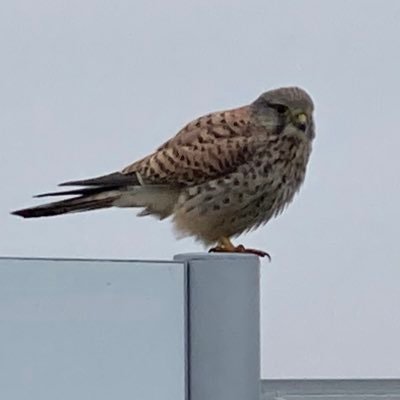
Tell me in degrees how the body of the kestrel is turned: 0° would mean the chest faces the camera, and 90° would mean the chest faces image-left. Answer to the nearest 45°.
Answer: approximately 270°
